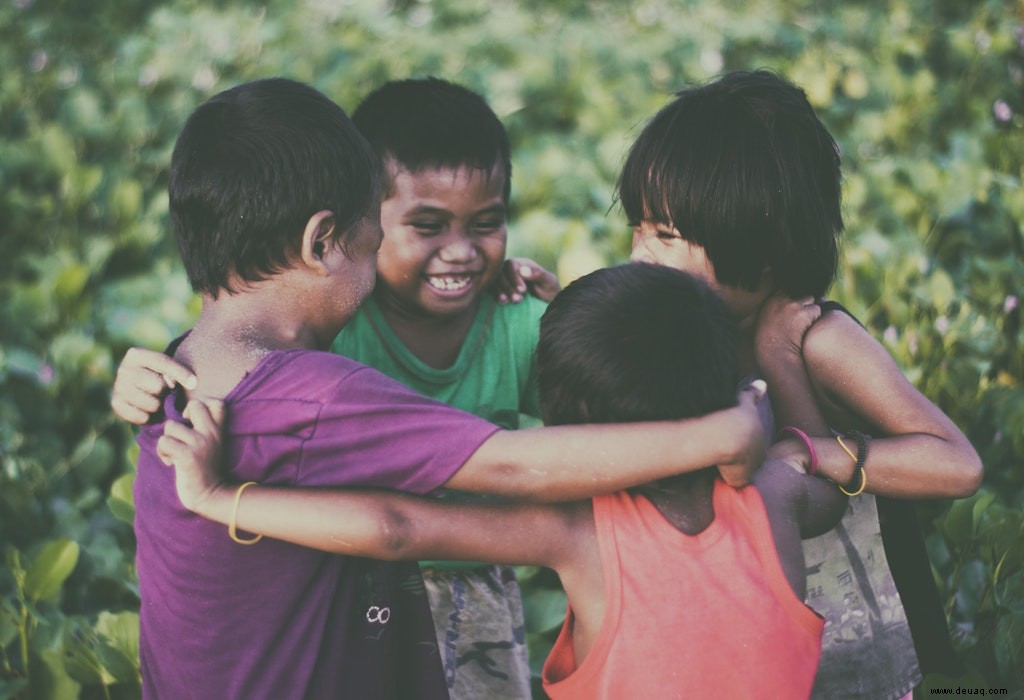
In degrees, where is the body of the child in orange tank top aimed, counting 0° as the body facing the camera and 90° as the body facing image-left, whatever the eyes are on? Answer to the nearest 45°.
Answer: approximately 180°

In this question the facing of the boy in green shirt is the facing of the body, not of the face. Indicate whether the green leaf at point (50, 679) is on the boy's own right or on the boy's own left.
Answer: on the boy's own right

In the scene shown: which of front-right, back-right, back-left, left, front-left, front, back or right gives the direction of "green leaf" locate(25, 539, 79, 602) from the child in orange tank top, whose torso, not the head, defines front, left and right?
front-left

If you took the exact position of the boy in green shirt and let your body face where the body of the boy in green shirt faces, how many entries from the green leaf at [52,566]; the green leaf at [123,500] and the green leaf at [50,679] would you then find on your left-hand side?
0

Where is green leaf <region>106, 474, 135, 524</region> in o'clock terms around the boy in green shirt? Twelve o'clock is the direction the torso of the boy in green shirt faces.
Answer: The green leaf is roughly at 4 o'clock from the boy in green shirt.

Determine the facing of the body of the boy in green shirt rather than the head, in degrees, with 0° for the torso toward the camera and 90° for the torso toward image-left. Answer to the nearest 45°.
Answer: approximately 0°

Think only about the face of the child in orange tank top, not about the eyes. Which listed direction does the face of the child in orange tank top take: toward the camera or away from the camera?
away from the camera

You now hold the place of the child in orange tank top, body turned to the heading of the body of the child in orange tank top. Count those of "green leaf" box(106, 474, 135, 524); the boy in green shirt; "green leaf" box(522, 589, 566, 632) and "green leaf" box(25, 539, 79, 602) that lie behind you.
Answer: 0

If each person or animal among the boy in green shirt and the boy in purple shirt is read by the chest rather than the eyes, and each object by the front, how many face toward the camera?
1

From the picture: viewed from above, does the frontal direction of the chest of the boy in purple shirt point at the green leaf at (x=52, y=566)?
no

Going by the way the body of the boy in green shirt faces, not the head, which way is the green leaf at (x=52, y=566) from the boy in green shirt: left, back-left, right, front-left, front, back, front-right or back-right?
right

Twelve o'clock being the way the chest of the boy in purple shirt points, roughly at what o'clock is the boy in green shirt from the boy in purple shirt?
The boy in green shirt is roughly at 11 o'clock from the boy in purple shirt.

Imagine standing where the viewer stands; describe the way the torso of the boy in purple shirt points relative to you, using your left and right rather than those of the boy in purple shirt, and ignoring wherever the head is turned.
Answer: facing away from the viewer and to the right of the viewer

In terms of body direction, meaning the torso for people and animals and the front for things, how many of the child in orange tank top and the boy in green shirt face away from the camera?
1

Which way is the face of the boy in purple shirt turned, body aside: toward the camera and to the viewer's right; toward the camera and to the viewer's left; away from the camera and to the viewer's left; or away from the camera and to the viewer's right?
away from the camera and to the viewer's right
